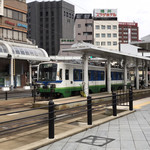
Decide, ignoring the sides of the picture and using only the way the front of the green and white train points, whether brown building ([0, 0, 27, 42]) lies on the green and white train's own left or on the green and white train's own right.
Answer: on the green and white train's own right

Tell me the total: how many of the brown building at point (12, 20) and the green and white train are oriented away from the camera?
0

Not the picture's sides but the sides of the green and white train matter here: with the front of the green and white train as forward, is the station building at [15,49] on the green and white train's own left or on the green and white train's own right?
on the green and white train's own right

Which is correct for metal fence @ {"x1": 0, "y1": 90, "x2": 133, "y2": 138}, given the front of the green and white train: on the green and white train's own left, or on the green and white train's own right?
on the green and white train's own left

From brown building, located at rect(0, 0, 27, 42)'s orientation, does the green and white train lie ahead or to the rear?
ahead

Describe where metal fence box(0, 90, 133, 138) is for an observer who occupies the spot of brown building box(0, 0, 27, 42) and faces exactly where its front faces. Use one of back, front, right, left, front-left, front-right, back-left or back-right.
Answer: front-right

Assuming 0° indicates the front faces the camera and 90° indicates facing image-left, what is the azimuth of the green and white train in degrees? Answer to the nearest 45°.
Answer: approximately 45°

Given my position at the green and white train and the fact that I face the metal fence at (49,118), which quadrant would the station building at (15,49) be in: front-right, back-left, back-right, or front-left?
back-right

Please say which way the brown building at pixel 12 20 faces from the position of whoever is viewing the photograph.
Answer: facing the viewer and to the right of the viewer
